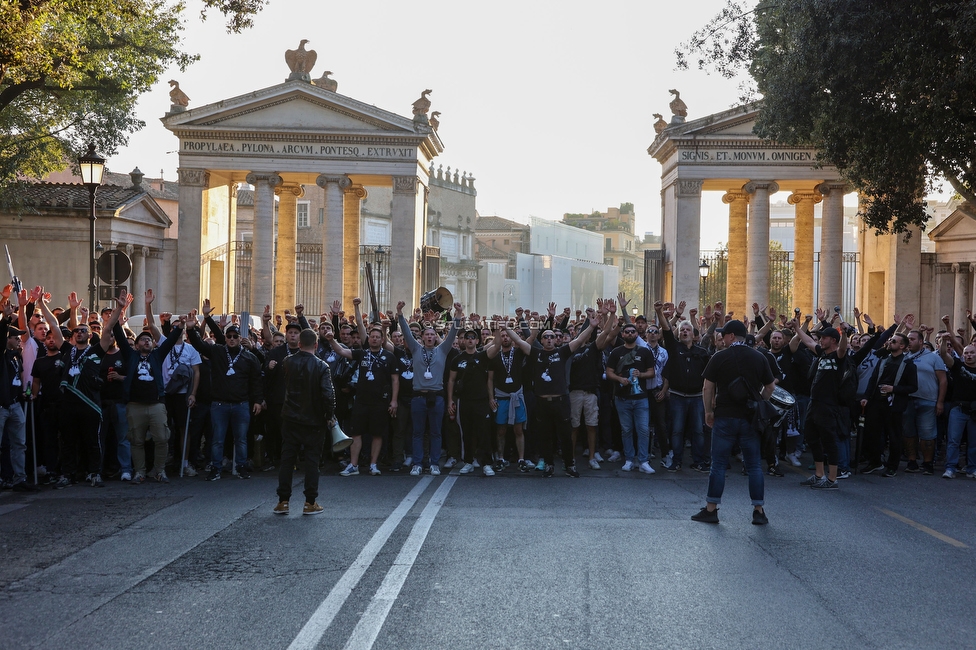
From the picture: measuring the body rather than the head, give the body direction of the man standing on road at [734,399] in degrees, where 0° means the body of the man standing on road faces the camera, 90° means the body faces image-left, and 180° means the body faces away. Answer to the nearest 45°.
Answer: approximately 180°

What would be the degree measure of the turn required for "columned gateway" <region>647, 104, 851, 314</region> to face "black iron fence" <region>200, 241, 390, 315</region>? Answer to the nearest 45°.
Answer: approximately 90° to its right

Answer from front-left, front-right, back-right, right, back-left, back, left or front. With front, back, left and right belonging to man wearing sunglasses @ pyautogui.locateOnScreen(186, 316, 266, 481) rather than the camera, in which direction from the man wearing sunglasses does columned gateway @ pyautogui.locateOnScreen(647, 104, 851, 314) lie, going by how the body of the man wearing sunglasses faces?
back-left

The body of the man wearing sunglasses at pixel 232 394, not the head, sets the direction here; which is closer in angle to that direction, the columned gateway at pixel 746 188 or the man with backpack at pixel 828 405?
the man with backpack

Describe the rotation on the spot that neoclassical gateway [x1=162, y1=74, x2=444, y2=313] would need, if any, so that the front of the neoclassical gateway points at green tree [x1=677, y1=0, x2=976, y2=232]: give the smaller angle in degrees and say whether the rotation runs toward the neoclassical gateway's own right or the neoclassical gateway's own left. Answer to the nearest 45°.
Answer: approximately 45° to the neoclassical gateway's own left

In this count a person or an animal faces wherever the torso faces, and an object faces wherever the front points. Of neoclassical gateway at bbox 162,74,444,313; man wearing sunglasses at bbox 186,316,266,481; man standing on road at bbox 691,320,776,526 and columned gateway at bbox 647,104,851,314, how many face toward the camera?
3

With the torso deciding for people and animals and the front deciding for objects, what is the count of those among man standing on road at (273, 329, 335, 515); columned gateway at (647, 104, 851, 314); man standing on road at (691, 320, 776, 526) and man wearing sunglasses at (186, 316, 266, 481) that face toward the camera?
2

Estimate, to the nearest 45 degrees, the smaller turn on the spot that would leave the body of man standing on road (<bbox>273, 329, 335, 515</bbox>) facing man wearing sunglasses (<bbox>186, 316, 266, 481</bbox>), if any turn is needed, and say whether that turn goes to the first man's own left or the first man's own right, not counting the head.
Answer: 0° — they already face them

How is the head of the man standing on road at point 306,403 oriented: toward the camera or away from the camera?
away from the camera

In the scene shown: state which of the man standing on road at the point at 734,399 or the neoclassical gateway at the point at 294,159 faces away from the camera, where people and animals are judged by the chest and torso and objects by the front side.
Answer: the man standing on road

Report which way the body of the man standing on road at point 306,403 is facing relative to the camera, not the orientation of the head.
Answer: away from the camera

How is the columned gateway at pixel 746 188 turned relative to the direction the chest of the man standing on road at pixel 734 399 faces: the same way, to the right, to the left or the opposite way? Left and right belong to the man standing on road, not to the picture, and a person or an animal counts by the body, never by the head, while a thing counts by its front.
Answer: the opposite way
